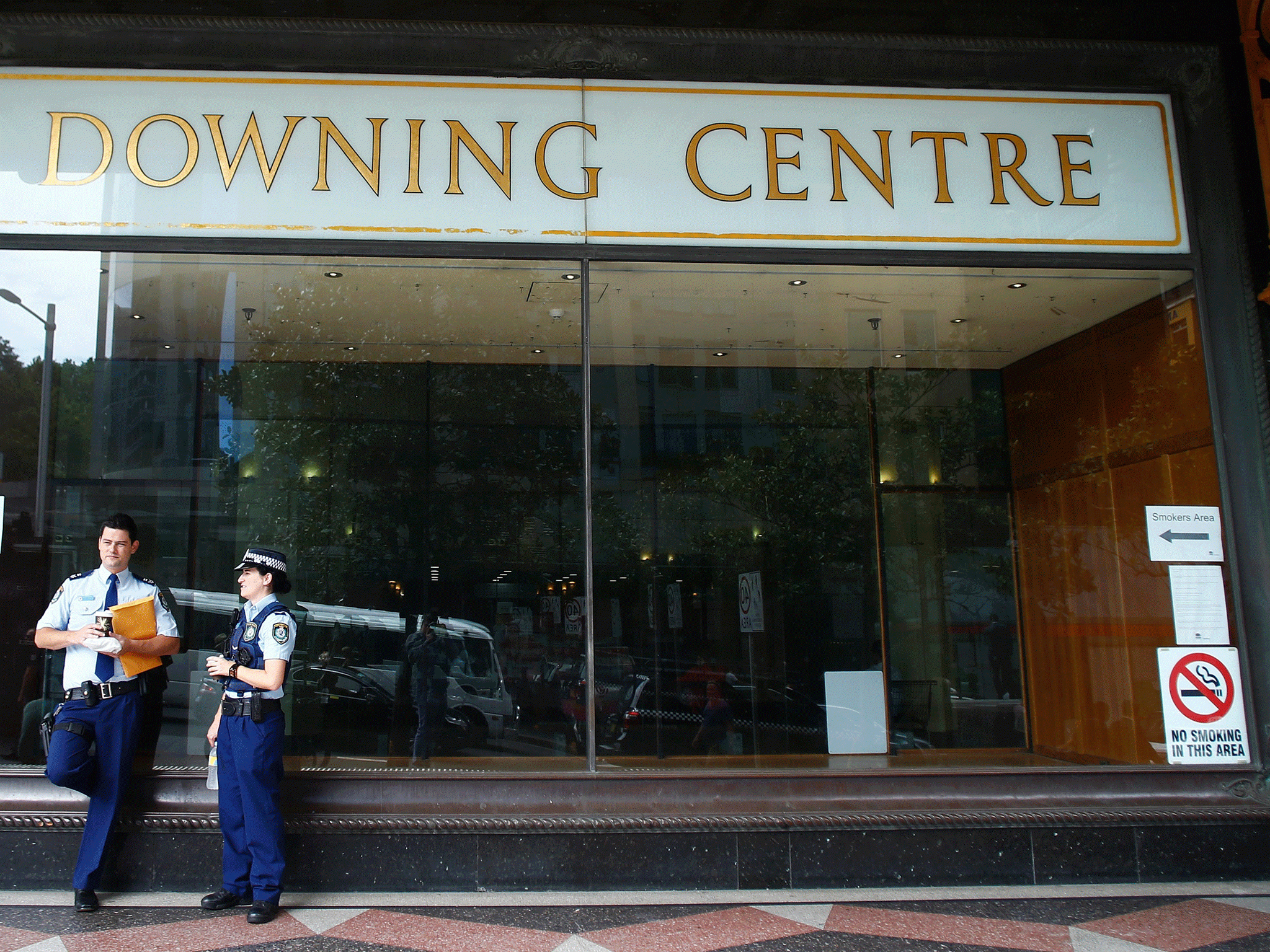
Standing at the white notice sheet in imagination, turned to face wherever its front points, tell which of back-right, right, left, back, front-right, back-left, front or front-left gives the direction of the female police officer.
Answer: front-right

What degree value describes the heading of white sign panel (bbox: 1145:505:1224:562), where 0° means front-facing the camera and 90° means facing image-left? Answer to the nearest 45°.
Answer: approximately 0°

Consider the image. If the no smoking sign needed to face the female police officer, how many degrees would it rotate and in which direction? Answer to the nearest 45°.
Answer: approximately 45° to its right

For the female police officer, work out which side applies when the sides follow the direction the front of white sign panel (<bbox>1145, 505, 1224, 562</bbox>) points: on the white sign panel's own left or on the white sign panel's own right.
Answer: on the white sign panel's own right

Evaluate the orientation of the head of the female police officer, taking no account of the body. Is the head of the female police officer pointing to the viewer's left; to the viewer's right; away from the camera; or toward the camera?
to the viewer's left

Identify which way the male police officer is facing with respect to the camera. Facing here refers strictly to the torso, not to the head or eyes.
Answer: toward the camera

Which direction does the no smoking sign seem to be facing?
toward the camera

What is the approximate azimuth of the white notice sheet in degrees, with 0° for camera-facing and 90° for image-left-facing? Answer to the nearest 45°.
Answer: approximately 0°

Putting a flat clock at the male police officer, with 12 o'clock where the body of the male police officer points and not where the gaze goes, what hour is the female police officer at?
The female police officer is roughly at 10 o'clock from the male police officer.

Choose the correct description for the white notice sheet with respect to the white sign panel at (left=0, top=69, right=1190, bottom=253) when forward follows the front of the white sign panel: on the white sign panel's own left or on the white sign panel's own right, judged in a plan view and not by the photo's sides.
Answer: on the white sign panel's own left

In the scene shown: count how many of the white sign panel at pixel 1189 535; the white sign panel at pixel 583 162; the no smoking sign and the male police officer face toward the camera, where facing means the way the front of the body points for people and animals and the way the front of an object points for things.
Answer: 4

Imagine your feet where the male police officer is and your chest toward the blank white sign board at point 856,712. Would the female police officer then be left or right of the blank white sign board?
right

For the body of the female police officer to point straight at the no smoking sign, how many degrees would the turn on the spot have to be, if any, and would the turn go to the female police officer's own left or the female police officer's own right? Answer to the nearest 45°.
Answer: approximately 135° to the female police officer's own left

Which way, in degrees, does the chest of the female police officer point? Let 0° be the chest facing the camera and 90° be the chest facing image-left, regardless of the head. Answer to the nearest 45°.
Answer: approximately 45°
